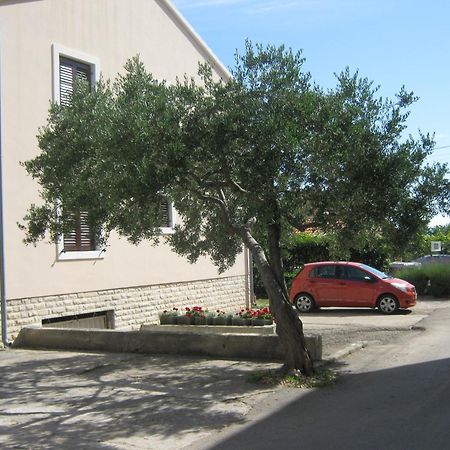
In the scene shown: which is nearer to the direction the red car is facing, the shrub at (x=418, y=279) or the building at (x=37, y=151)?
the shrub

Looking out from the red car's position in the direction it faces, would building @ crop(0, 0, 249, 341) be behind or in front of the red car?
behind

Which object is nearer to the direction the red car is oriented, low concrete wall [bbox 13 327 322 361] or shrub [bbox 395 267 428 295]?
the shrub

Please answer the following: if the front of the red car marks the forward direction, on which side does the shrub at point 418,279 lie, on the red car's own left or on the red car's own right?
on the red car's own left

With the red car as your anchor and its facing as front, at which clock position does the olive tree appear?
The olive tree is roughly at 3 o'clock from the red car.

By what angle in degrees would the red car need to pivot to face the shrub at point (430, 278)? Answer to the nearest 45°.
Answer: approximately 45° to its left

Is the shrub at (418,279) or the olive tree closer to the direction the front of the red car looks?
the shrub

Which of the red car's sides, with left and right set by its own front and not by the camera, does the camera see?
right

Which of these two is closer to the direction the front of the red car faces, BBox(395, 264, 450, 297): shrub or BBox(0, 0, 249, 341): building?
the shrub
